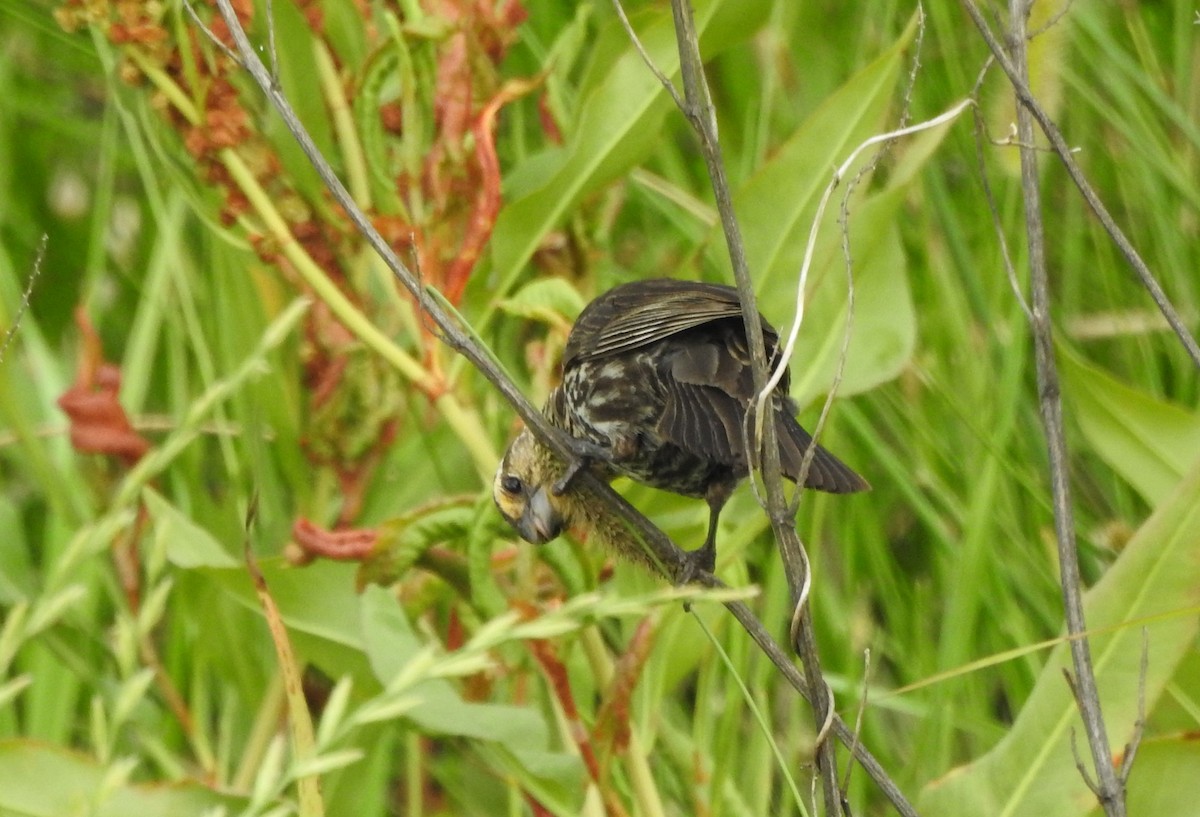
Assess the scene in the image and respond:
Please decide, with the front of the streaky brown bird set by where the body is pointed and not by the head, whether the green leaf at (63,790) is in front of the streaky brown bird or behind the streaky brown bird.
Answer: in front

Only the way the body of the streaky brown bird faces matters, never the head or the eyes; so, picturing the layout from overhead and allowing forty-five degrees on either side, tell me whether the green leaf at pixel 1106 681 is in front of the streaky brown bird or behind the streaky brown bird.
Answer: behind

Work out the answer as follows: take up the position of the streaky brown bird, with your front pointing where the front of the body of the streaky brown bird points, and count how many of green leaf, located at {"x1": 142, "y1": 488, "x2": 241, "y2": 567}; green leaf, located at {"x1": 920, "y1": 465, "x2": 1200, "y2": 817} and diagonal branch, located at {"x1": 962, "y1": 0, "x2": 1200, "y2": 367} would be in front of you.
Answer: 1

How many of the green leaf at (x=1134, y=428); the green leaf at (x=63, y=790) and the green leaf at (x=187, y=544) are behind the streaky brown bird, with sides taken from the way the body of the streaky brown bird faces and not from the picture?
1

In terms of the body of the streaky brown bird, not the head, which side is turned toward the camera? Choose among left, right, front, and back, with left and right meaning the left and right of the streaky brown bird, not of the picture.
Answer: left

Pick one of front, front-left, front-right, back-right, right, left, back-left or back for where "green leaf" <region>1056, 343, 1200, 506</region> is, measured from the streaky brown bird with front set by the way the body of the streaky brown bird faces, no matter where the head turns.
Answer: back

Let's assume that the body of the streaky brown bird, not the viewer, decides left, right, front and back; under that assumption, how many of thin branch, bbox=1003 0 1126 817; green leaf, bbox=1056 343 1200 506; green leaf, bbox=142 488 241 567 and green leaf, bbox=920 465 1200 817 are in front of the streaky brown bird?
1

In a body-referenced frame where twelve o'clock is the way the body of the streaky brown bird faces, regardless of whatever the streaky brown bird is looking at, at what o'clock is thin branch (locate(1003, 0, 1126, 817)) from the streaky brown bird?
The thin branch is roughly at 7 o'clock from the streaky brown bird.

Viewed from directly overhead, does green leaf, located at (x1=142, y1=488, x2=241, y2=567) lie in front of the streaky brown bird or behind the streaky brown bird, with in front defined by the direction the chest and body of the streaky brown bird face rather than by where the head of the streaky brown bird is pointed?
in front

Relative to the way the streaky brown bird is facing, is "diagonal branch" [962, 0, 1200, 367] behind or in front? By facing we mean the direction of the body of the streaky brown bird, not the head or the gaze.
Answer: behind

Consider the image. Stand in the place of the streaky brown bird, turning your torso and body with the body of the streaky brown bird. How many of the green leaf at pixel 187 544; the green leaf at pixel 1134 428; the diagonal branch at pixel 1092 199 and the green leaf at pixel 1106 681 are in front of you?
1
